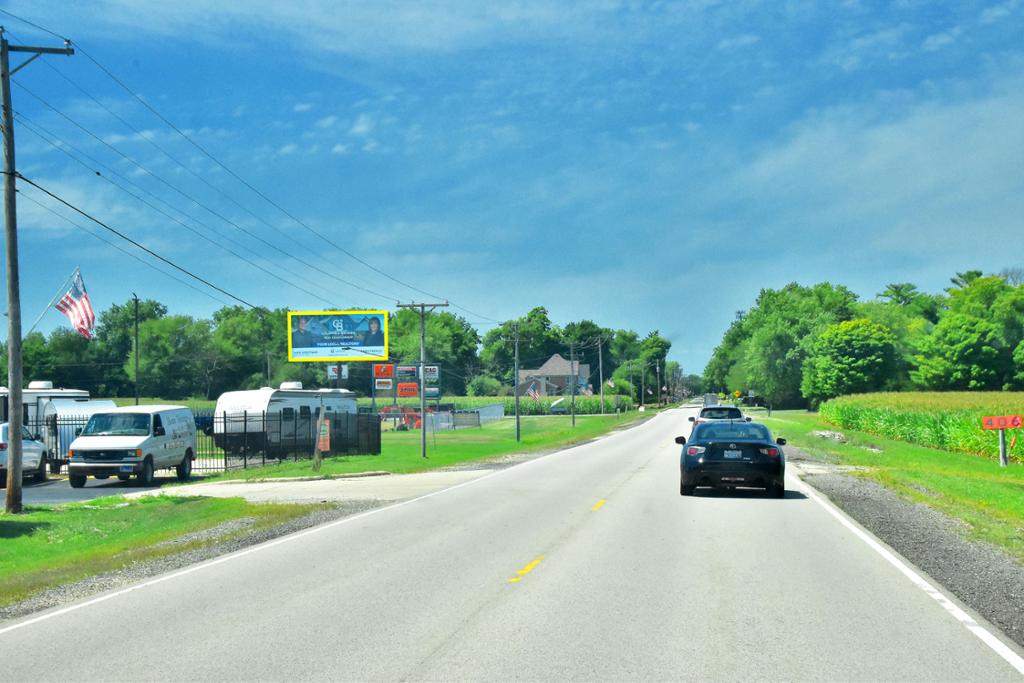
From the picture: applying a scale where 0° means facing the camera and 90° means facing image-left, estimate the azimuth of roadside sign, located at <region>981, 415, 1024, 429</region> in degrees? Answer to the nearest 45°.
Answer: approximately 0°

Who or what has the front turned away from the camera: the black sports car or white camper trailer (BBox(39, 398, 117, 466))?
the black sports car

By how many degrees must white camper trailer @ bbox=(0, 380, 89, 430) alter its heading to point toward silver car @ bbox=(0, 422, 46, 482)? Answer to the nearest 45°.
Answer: approximately 90° to its right

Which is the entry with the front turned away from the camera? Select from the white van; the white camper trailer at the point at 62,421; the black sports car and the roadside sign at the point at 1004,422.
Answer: the black sports car

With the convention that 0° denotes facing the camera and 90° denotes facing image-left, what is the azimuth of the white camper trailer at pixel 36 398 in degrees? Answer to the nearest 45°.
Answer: approximately 45°

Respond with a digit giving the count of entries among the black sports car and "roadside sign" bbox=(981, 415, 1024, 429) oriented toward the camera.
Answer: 1

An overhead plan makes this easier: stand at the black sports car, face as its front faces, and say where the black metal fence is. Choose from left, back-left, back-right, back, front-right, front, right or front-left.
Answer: front-left

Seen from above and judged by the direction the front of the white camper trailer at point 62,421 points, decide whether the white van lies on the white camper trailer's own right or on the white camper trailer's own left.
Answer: on the white camper trailer's own left

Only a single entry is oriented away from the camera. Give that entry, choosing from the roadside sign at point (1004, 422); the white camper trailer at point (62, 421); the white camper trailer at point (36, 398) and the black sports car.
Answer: the black sports car

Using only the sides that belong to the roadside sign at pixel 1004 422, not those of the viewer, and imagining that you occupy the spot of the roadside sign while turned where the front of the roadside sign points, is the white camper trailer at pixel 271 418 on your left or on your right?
on your right

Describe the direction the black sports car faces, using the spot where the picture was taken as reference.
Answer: facing away from the viewer

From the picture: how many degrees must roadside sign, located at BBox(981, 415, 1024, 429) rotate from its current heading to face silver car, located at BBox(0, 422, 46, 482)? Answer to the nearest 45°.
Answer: approximately 45° to its right

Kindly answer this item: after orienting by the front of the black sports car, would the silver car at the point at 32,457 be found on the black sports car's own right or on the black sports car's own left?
on the black sports car's own left
